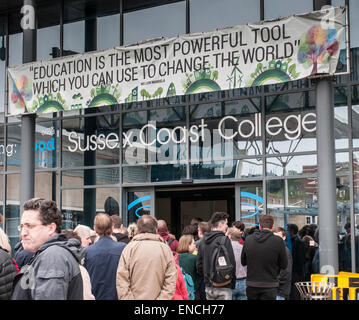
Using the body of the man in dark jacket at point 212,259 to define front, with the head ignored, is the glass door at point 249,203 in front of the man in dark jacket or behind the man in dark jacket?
in front

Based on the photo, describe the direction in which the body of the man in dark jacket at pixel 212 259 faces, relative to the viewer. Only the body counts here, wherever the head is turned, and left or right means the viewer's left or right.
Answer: facing away from the viewer and to the right of the viewer

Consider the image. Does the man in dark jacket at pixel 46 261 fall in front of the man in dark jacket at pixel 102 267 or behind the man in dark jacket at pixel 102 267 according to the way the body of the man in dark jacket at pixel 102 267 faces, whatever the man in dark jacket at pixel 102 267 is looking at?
behind

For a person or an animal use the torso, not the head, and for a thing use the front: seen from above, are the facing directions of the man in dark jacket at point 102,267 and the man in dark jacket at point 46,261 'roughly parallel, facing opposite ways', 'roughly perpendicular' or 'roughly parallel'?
roughly perpendicular

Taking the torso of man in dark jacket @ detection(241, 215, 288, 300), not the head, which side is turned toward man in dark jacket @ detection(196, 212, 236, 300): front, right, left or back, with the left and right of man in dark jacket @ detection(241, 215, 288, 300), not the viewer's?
left

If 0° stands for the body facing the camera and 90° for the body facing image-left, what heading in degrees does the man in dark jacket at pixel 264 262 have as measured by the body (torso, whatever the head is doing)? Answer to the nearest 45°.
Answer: approximately 180°

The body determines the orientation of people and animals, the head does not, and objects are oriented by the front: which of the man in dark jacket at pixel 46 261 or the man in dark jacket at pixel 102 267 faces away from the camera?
the man in dark jacket at pixel 102 267

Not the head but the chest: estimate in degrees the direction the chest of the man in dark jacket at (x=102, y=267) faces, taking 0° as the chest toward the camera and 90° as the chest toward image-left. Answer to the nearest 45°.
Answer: approximately 180°

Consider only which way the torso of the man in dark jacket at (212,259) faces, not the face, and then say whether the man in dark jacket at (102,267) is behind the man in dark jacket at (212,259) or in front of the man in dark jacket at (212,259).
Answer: behind

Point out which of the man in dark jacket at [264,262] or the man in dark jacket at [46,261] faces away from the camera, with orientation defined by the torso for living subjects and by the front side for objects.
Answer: the man in dark jacket at [264,262]

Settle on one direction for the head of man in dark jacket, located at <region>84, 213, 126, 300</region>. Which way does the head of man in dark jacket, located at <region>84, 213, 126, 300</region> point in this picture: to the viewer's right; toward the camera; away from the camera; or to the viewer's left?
away from the camera

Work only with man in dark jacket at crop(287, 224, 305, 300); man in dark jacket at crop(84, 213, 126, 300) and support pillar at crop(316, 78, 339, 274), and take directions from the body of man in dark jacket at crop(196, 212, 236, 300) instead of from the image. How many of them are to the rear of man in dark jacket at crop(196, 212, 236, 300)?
1
